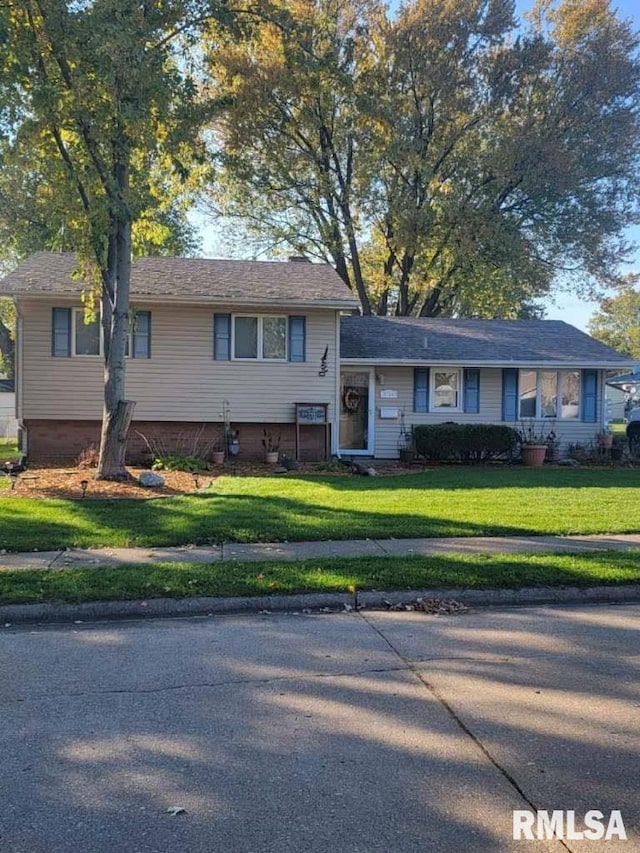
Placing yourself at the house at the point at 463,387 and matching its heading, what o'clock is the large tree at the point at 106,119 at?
The large tree is roughly at 1 o'clock from the house.

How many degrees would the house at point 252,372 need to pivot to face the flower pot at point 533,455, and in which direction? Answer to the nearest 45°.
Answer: approximately 90° to its left

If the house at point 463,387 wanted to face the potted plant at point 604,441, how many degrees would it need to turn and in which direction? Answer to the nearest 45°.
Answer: approximately 90° to its left

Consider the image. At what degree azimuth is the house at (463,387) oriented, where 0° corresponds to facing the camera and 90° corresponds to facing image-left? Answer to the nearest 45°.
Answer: approximately 0°

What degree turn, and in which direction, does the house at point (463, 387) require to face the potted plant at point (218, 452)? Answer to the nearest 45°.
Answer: approximately 45° to its right
